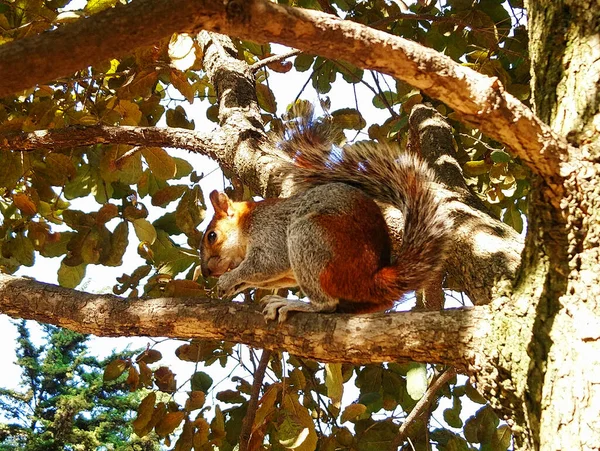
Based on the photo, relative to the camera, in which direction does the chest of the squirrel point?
to the viewer's left

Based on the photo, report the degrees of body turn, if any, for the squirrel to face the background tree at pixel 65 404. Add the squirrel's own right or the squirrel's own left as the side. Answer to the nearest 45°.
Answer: approximately 45° to the squirrel's own right

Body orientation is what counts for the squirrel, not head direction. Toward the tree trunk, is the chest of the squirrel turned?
no

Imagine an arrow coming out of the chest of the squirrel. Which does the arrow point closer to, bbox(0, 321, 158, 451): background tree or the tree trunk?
the background tree
